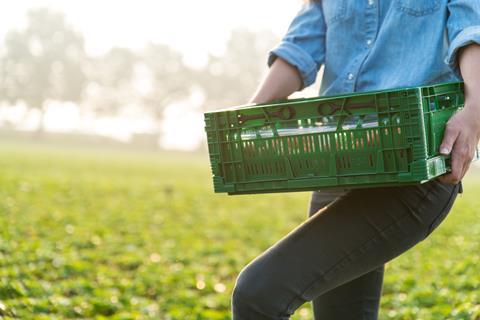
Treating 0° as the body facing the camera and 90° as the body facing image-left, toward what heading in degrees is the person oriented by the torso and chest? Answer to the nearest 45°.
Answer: approximately 45°
